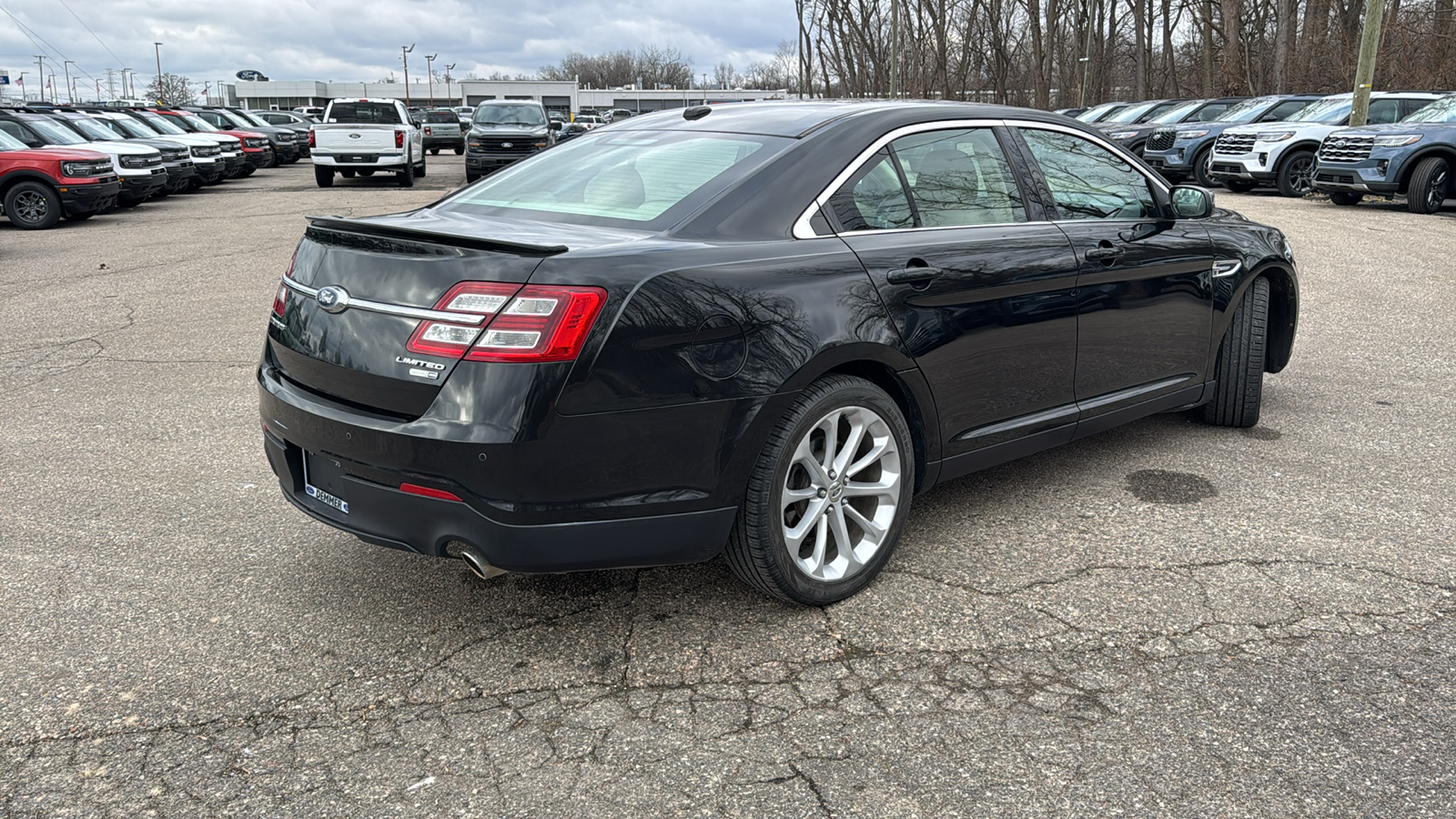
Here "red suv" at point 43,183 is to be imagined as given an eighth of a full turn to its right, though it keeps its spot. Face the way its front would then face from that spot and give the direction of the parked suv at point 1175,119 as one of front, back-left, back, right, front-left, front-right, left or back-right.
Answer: left

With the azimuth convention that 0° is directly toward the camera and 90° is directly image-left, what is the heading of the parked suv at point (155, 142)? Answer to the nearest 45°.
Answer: approximately 315°

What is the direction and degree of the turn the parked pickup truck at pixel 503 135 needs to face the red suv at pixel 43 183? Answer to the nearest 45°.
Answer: approximately 45° to its right

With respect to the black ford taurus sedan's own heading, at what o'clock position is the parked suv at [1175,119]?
The parked suv is roughly at 11 o'clock from the black ford taurus sedan.

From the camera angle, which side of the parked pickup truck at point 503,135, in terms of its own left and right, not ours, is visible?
front

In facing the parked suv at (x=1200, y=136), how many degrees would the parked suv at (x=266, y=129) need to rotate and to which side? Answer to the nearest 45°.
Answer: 0° — it already faces it

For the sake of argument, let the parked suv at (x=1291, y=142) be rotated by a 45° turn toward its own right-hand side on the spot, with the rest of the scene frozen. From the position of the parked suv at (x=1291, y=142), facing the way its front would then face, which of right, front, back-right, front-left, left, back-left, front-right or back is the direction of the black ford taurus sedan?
left

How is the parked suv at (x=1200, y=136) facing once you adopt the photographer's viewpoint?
facing the viewer and to the left of the viewer

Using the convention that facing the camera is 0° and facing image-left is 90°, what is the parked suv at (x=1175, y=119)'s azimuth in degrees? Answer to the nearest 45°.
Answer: approximately 45°

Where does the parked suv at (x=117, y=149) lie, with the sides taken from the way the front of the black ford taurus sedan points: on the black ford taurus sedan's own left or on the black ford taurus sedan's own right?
on the black ford taurus sedan's own left

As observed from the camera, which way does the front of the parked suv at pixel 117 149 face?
facing the viewer and to the right of the viewer

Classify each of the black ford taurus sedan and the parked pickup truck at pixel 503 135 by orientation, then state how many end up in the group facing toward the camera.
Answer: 1

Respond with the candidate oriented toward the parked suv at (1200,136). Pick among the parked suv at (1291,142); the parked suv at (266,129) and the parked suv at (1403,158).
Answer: the parked suv at (266,129)

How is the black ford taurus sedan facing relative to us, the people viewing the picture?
facing away from the viewer and to the right of the viewer
